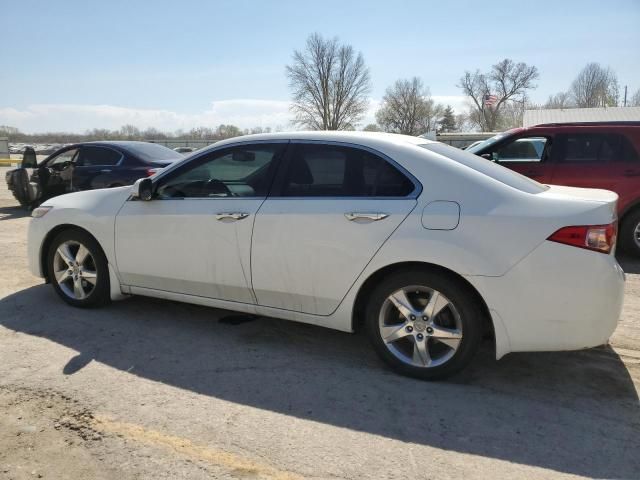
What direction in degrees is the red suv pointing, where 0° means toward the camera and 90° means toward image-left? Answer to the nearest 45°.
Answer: approximately 90°

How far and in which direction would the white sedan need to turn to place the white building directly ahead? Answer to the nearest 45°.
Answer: approximately 90° to its right

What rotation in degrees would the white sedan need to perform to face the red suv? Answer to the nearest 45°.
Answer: approximately 90° to its right

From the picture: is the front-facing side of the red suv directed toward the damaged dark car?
yes

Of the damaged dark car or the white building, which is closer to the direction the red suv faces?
the damaged dark car

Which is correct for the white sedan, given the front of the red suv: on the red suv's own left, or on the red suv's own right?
on the red suv's own left

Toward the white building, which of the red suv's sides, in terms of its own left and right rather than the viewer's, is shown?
right

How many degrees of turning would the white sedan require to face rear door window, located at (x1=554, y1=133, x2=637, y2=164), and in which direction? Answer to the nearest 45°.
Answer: approximately 90° to its right

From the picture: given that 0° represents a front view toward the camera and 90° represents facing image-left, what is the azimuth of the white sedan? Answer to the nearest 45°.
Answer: approximately 135°
